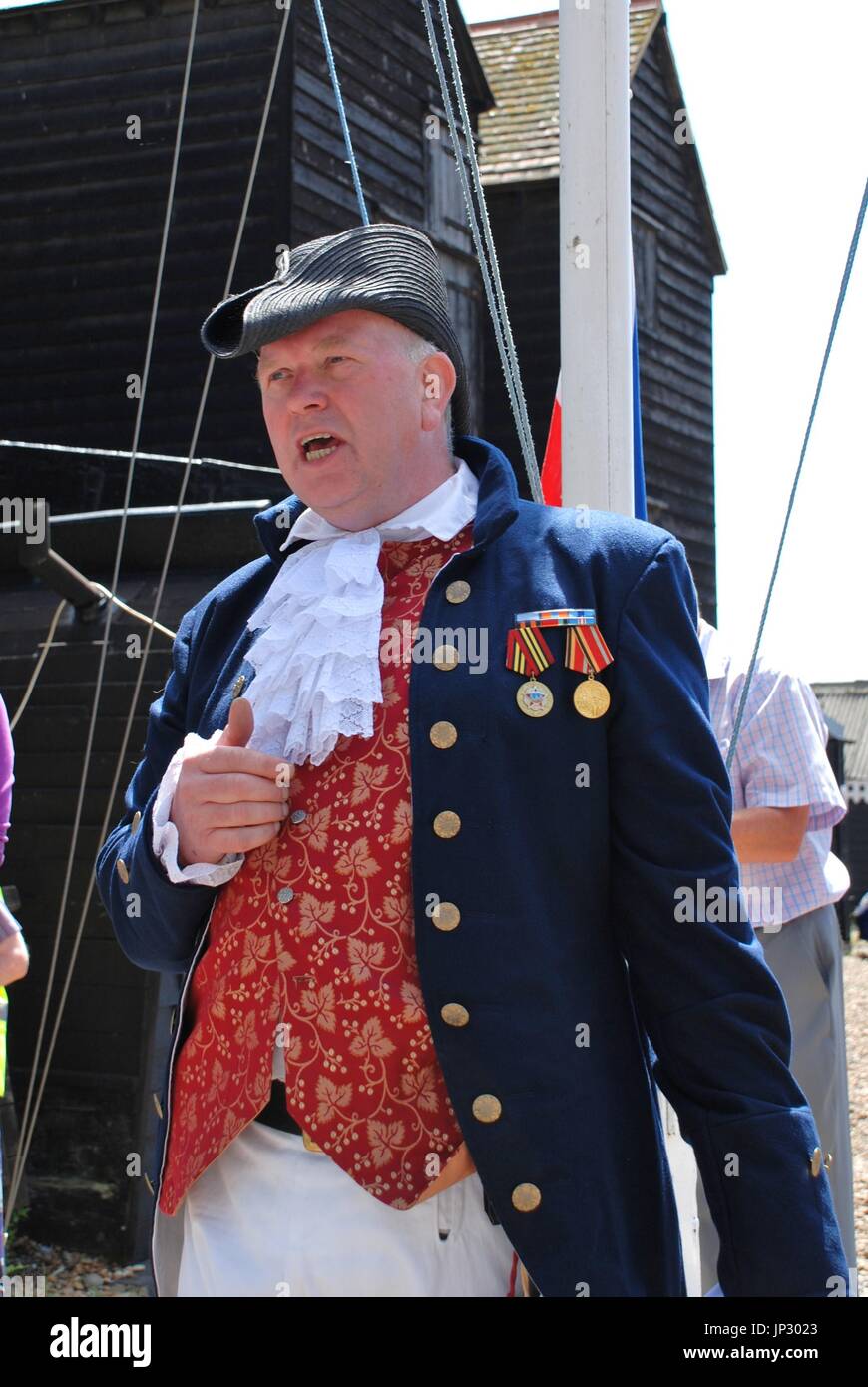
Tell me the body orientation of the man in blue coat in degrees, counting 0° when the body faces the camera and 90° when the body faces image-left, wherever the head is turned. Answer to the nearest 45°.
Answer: approximately 45°

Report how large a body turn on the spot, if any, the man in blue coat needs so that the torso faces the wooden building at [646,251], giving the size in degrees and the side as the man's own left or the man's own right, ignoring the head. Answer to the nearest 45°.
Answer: approximately 135° to the man's own right

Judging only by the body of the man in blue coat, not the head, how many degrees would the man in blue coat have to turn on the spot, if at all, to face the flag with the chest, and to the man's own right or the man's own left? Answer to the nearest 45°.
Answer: approximately 135° to the man's own right

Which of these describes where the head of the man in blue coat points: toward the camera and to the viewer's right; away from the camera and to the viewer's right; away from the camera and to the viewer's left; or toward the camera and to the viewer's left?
toward the camera and to the viewer's left

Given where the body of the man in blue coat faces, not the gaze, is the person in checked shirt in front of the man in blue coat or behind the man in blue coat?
behind

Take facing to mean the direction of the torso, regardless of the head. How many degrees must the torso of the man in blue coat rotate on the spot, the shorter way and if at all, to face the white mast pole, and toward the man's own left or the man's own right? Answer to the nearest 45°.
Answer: approximately 135° to the man's own right

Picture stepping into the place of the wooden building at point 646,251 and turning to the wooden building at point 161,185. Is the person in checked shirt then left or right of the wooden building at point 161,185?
left
